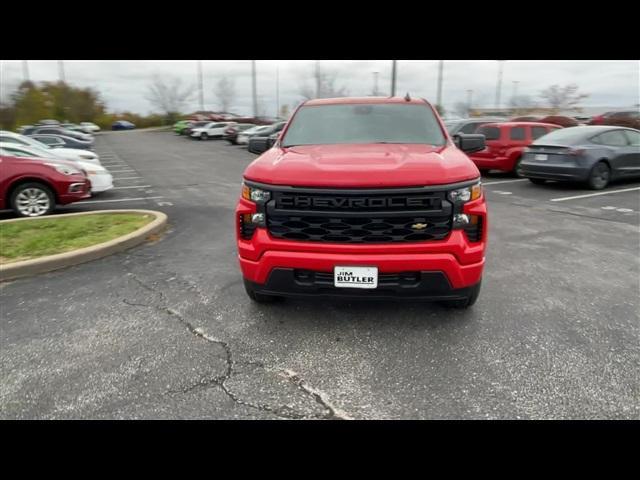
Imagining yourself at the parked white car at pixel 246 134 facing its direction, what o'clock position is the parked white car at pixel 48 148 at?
the parked white car at pixel 48 148 is roughly at 11 o'clock from the parked white car at pixel 246 134.

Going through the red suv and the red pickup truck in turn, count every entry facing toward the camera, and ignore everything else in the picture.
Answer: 1

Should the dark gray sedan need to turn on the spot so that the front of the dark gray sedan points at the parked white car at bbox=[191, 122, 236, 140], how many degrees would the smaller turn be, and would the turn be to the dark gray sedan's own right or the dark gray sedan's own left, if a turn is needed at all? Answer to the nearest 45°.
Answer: approximately 90° to the dark gray sedan's own left

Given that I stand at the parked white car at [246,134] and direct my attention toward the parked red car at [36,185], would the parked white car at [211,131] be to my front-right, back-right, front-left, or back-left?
back-right

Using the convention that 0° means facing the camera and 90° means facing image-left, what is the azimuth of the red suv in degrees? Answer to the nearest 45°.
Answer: approximately 225°

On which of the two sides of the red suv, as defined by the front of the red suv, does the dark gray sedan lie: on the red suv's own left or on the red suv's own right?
on the red suv's own right

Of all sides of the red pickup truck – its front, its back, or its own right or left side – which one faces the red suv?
back

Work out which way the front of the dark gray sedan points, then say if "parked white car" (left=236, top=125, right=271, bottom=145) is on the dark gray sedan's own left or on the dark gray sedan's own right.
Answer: on the dark gray sedan's own left
